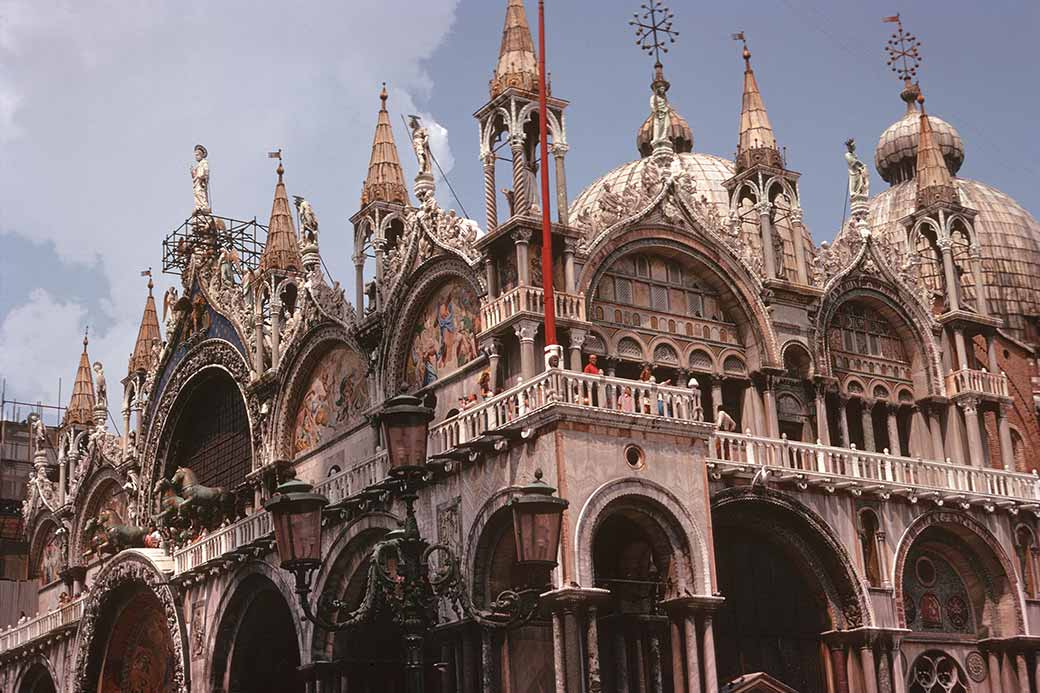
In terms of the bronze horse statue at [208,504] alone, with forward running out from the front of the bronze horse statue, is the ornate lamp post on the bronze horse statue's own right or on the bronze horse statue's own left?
on the bronze horse statue's own left

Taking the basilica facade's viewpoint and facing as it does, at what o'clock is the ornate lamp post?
The ornate lamp post is roughly at 11 o'clock from the basilica facade.

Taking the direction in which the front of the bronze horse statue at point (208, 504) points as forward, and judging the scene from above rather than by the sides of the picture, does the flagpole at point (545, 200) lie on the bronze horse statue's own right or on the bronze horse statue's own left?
on the bronze horse statue's own left

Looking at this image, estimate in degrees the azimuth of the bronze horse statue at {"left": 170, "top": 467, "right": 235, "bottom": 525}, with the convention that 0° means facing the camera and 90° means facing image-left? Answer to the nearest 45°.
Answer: approximately 90°
